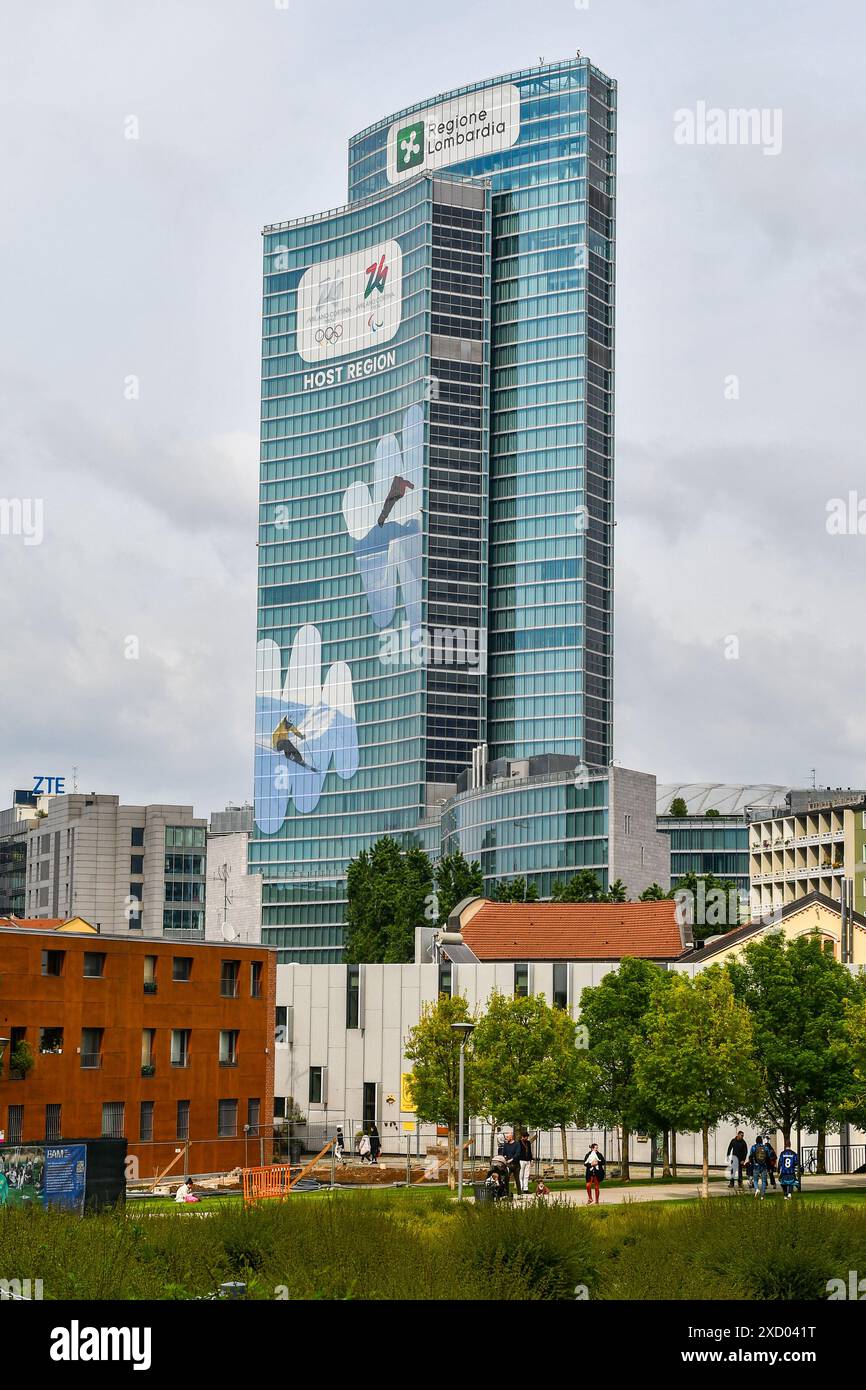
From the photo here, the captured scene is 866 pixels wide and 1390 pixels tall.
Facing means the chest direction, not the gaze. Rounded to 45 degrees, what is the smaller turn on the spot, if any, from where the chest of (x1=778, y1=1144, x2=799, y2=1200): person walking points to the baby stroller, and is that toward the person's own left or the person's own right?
approximately 135° to the person's own left

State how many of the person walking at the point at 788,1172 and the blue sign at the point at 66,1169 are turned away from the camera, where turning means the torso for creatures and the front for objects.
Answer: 1

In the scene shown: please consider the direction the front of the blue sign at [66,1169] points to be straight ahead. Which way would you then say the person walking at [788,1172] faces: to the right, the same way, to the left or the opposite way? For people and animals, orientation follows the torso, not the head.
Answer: the opposite way

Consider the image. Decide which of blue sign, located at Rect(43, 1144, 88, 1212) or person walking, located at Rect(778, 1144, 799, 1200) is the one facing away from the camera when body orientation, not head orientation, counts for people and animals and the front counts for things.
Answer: the person walking

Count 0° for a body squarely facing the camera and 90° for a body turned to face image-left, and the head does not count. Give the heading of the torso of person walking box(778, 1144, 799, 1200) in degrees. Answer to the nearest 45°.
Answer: approximately 180°

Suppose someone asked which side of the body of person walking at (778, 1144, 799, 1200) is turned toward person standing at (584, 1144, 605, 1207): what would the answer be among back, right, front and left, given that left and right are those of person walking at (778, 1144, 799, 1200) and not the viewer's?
left

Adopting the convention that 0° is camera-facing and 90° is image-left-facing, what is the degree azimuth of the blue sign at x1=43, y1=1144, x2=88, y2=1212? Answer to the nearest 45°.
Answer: approximately 0°
